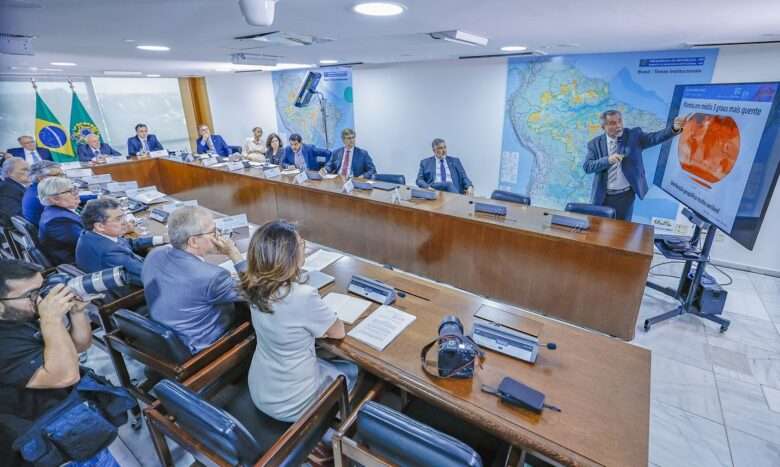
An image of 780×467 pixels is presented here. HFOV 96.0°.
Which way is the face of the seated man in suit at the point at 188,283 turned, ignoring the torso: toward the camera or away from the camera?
away from the camera

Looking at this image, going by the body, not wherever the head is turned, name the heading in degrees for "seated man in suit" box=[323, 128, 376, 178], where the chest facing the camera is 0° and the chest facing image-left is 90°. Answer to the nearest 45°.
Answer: approximately 0°

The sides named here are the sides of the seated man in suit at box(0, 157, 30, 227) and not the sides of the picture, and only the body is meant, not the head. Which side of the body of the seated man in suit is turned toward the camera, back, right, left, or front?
right

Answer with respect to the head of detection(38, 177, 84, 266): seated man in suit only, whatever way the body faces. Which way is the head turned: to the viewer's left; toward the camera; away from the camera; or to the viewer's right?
to the viewer's right

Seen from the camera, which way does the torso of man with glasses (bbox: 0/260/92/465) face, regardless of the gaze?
to the viewer's right

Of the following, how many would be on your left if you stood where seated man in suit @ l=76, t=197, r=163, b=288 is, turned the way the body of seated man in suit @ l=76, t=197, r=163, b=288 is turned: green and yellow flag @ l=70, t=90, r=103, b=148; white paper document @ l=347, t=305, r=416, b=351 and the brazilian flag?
2

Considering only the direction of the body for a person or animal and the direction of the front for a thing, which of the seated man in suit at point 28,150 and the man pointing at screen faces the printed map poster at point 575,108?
the seated man in suit

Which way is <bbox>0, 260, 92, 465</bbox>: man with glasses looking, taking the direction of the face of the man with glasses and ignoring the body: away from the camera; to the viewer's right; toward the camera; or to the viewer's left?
to the viewer's right

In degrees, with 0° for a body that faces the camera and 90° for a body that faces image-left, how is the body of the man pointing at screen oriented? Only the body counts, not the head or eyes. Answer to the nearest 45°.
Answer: approximately 0°

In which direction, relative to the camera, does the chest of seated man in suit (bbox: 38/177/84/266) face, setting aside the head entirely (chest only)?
to the viewer's right

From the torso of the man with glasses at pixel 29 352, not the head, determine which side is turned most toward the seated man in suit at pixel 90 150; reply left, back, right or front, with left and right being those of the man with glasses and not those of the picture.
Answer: left

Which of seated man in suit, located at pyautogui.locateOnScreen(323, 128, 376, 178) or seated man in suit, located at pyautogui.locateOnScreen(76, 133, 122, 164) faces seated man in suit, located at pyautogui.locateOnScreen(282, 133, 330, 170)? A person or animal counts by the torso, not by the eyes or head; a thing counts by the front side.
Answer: seated man in suit, located at pyautogui.locateOnScreen(76, 133, 122, 164)

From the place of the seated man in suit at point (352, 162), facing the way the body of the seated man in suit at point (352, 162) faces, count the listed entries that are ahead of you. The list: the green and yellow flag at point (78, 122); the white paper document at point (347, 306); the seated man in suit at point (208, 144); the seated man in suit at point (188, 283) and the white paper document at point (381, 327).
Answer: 3

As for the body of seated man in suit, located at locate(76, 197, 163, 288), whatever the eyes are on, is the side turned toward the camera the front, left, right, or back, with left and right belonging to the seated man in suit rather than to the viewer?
right
